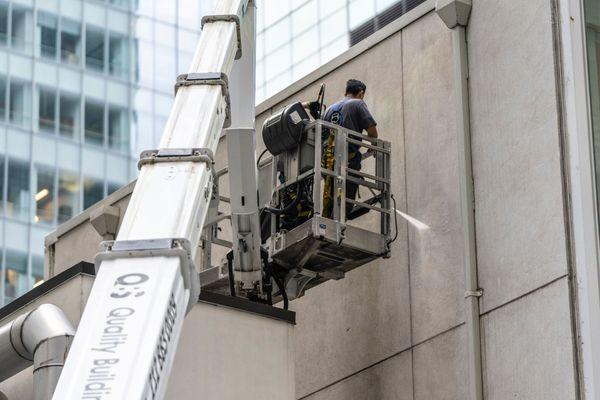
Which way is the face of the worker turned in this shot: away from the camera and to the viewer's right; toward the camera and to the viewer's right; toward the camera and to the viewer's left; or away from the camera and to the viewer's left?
away from the camera and to the viewer's right

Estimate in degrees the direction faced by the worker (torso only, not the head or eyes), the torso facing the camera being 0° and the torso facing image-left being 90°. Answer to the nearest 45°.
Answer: approximately 225°

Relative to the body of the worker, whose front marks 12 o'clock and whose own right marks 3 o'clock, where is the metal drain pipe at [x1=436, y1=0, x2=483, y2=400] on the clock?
The metal drain pipe is roughly at 2 o'clock from the worker.
